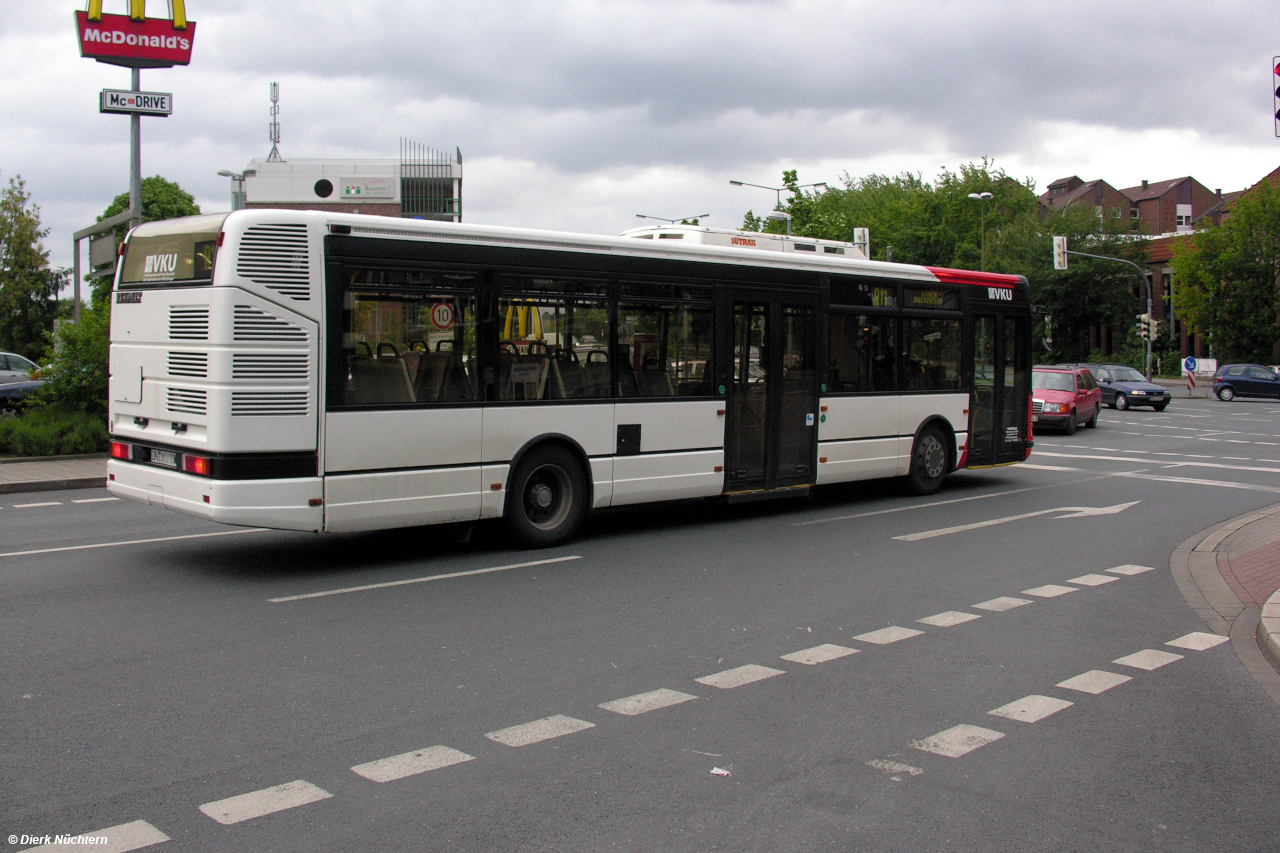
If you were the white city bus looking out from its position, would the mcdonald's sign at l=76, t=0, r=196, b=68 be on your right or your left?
on your left

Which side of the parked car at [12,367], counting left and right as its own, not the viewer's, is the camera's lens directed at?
right

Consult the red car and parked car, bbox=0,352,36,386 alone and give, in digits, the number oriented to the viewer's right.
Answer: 1

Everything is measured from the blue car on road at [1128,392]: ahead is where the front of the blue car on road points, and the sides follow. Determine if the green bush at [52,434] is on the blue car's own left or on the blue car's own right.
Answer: on the blue car's own right

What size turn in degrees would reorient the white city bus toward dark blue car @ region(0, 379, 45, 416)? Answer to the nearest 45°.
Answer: approximately 90° to its left
